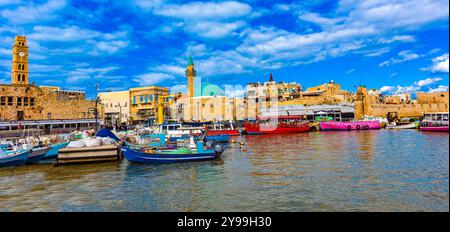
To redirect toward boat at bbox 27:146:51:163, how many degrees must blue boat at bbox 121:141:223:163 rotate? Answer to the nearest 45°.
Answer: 0° — it already faces it

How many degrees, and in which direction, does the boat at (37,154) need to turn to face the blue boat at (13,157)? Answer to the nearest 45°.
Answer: approximately 135° to its right

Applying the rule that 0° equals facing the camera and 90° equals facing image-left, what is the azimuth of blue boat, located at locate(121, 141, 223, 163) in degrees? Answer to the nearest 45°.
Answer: approximately 90°

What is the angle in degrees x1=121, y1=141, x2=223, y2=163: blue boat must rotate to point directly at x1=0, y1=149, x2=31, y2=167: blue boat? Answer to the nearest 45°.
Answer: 0° — it already faces it
